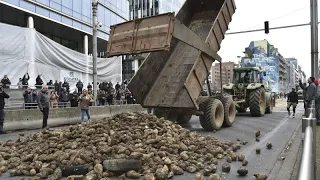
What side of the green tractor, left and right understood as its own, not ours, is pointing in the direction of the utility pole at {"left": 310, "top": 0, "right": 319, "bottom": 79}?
right

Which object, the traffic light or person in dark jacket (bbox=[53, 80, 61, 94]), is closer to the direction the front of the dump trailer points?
the traffic light

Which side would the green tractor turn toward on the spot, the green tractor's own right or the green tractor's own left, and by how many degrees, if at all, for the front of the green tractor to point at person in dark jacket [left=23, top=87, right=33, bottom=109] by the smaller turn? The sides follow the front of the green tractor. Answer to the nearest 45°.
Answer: approximately 180°

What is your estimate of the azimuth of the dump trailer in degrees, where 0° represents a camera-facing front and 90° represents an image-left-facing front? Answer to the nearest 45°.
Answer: approximately 225°

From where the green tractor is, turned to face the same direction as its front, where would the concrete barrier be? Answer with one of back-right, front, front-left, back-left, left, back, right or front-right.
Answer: back

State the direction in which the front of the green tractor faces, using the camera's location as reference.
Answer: facing away from the viewer and to the right of the viewer

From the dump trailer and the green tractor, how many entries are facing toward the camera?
0

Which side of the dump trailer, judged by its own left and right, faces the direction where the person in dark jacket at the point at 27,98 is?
left
